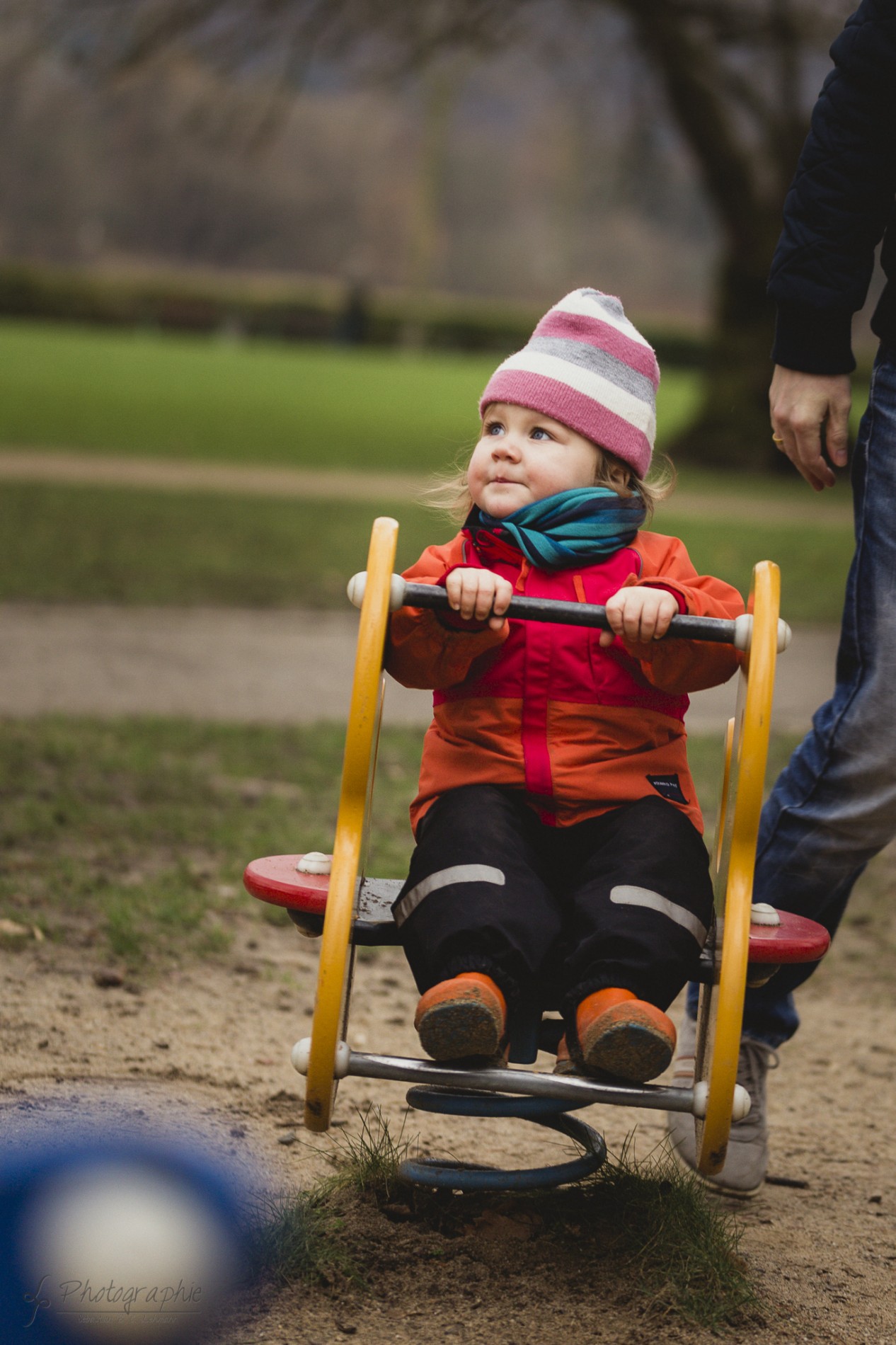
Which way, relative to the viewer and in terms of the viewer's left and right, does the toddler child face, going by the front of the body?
facing the viewer

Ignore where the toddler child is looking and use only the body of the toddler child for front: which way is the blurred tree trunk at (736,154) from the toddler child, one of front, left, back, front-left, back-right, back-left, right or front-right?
back
